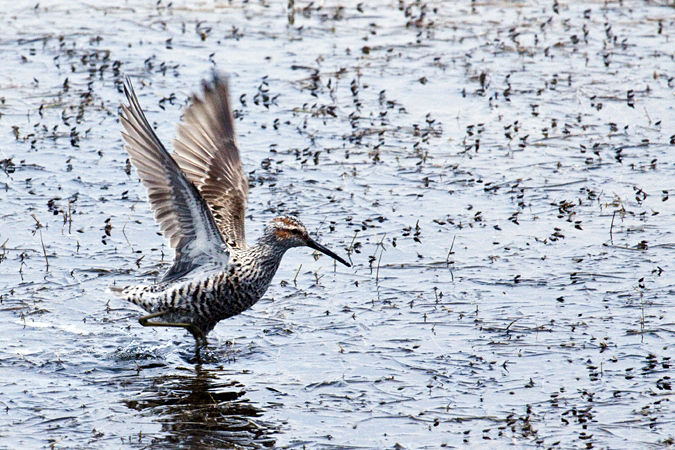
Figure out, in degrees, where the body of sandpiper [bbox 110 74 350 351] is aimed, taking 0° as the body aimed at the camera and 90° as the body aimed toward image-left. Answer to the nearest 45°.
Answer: approximately 270°
